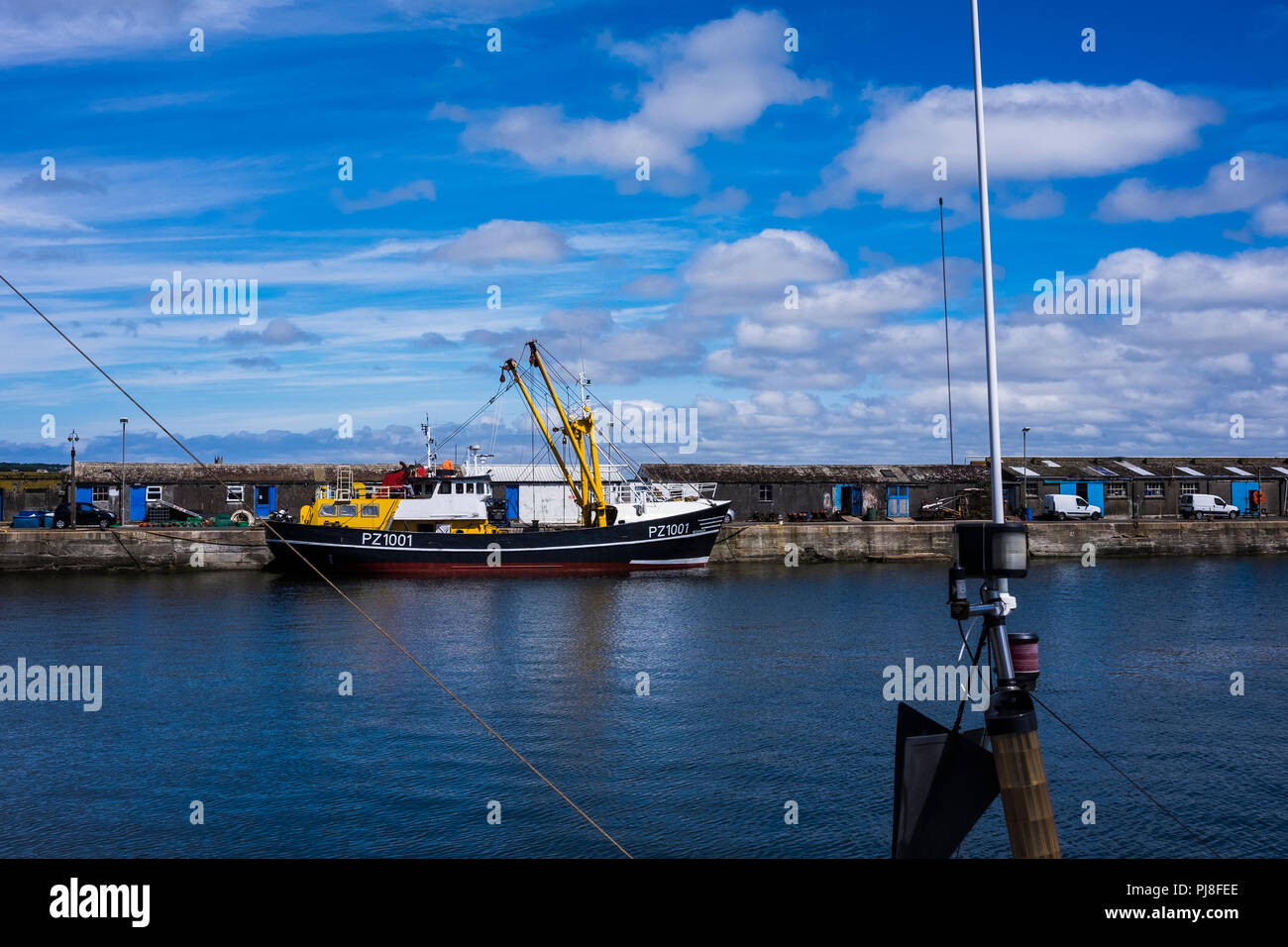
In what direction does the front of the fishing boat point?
to the viewer's right

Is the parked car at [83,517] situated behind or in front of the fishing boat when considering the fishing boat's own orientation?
behind
